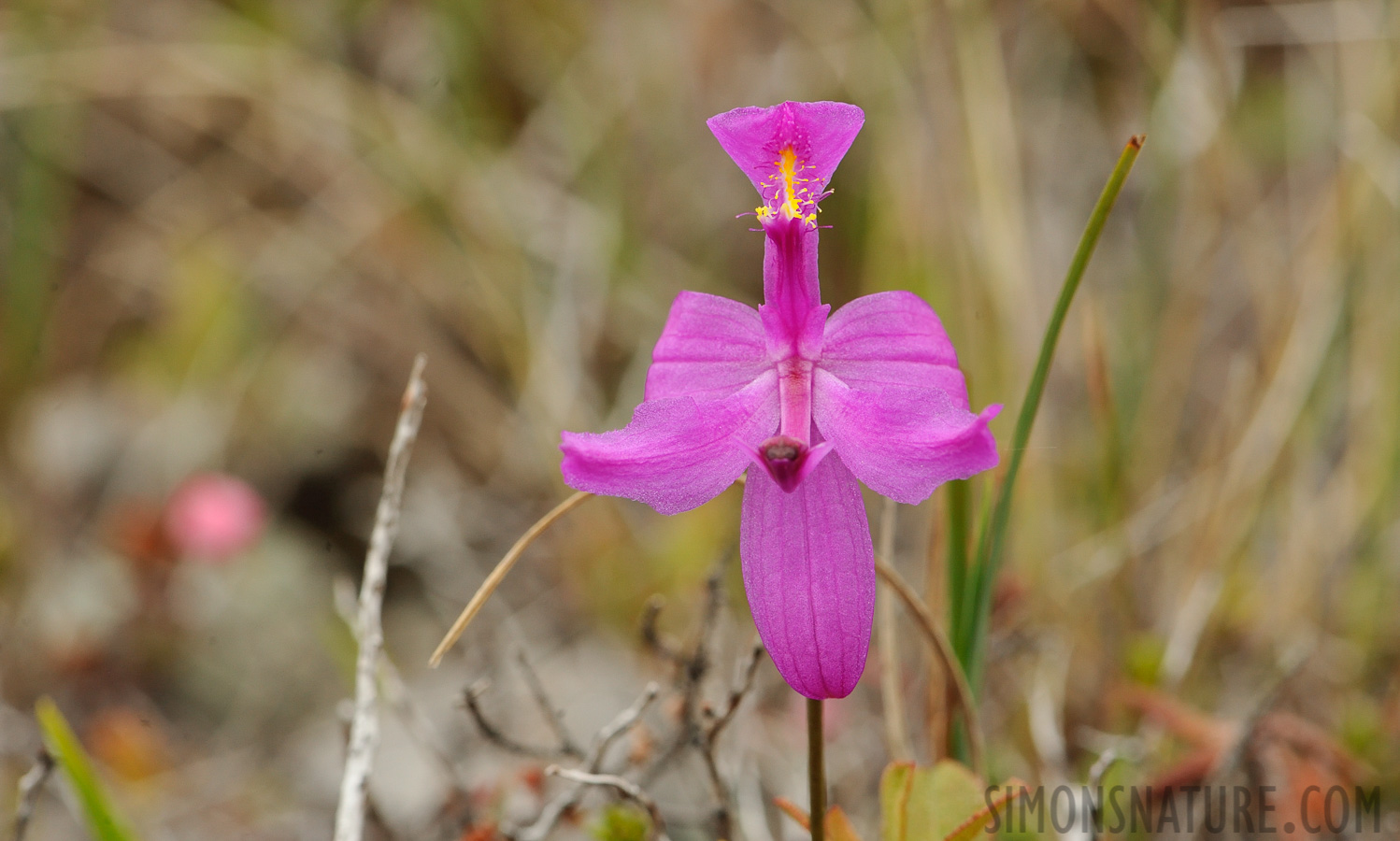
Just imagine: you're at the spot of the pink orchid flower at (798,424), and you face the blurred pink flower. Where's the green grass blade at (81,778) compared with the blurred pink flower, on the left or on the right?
left

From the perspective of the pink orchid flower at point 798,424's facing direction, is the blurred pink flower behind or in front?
behind

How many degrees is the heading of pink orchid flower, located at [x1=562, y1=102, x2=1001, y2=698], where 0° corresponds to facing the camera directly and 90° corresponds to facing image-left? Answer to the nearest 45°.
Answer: approximately 0°
